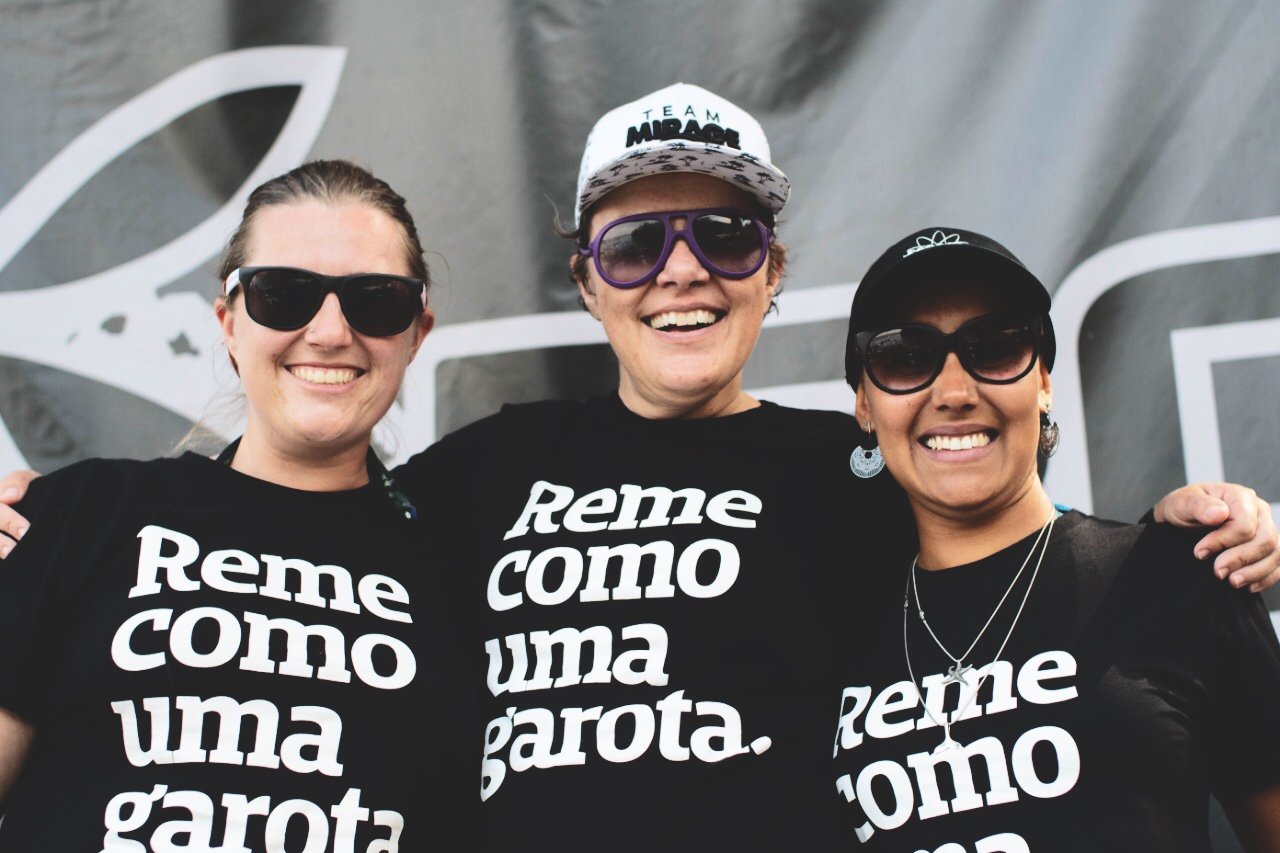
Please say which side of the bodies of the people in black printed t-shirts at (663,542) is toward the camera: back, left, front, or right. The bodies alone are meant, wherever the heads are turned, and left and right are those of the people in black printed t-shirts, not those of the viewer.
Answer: front
